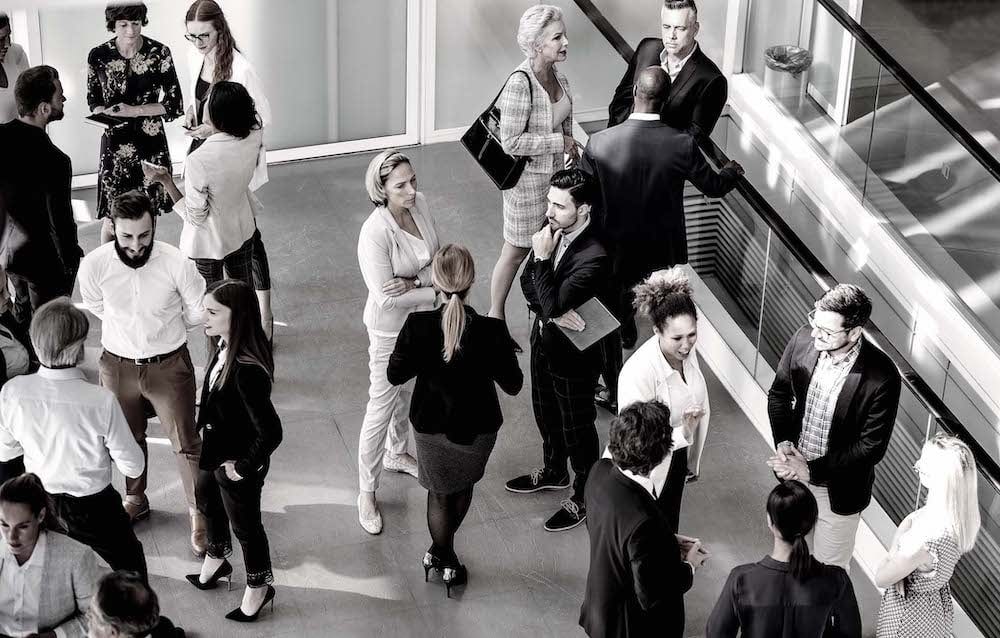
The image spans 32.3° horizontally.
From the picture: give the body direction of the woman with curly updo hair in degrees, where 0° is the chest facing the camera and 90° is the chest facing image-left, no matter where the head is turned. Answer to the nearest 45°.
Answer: approximately 315°

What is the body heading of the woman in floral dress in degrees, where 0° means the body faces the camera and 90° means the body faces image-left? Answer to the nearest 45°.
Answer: approximately 0°

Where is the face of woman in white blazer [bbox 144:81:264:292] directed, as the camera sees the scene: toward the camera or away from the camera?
away from the camera

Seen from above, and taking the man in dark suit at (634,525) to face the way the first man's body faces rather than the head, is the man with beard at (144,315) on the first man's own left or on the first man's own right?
on the first man's own left

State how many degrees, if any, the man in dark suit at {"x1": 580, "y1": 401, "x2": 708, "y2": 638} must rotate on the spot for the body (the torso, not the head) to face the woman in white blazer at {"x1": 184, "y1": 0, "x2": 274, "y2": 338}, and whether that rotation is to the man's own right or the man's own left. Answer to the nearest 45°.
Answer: approximately 90° to the man's own left

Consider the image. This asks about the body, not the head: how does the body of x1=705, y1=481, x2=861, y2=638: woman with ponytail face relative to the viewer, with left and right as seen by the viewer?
facing away from the viewer

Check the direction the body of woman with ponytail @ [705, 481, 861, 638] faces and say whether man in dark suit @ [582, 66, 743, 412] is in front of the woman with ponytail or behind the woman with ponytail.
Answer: in front

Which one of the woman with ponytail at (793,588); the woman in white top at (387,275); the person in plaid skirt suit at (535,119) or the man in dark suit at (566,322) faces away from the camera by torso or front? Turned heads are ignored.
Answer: the woman with ponytail

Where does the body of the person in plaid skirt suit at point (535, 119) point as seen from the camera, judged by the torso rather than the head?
to the viewer's right

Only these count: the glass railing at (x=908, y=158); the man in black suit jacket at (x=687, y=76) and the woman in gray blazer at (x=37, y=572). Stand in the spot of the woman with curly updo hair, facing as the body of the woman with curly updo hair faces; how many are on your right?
1
